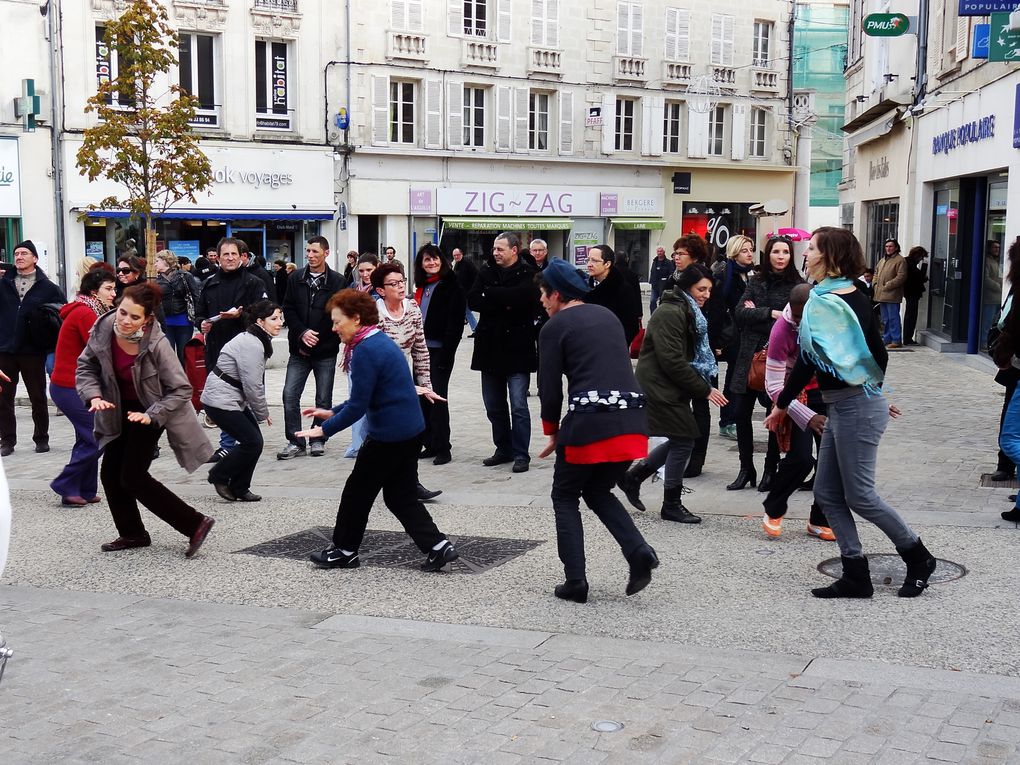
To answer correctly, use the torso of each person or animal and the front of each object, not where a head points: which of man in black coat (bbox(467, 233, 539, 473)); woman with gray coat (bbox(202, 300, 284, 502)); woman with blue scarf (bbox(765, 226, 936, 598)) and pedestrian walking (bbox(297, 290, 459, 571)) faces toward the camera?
the man in black coat

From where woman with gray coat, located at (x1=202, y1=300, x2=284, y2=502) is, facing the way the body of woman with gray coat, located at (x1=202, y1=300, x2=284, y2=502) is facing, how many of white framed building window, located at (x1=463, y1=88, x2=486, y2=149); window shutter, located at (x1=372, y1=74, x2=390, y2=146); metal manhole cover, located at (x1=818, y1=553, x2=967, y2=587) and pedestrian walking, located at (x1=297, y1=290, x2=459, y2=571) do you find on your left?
2

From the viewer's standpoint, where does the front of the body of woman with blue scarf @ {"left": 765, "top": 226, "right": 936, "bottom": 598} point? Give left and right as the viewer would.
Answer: facing to the left of the viewer

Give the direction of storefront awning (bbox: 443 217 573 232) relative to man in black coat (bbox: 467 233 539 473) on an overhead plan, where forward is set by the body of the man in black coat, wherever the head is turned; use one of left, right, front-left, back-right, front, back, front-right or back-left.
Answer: back

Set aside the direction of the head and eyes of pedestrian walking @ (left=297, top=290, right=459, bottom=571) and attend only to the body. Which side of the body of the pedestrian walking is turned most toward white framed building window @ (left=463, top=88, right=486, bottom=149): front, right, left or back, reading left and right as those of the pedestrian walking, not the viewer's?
right

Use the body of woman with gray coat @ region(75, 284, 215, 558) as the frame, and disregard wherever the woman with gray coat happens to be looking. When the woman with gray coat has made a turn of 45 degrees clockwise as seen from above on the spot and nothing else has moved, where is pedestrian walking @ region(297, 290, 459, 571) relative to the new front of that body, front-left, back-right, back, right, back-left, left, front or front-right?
back-left

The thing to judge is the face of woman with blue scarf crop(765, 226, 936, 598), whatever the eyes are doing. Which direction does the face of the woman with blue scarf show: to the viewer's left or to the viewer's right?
to the viewer's left

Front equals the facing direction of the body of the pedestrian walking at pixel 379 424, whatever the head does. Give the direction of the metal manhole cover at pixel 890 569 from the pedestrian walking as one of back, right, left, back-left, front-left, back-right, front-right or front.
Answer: back

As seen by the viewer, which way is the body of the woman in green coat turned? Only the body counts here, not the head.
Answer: to the viewer's right

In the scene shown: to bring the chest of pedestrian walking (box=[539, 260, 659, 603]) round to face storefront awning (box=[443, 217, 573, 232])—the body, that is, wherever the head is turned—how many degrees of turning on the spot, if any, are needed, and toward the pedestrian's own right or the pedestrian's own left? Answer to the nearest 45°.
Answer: approximately 45° to the pedestrian's own right

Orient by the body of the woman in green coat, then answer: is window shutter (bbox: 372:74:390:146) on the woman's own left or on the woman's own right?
on the woman's own left

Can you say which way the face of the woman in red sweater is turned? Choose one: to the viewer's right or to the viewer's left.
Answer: to the viewer's right
